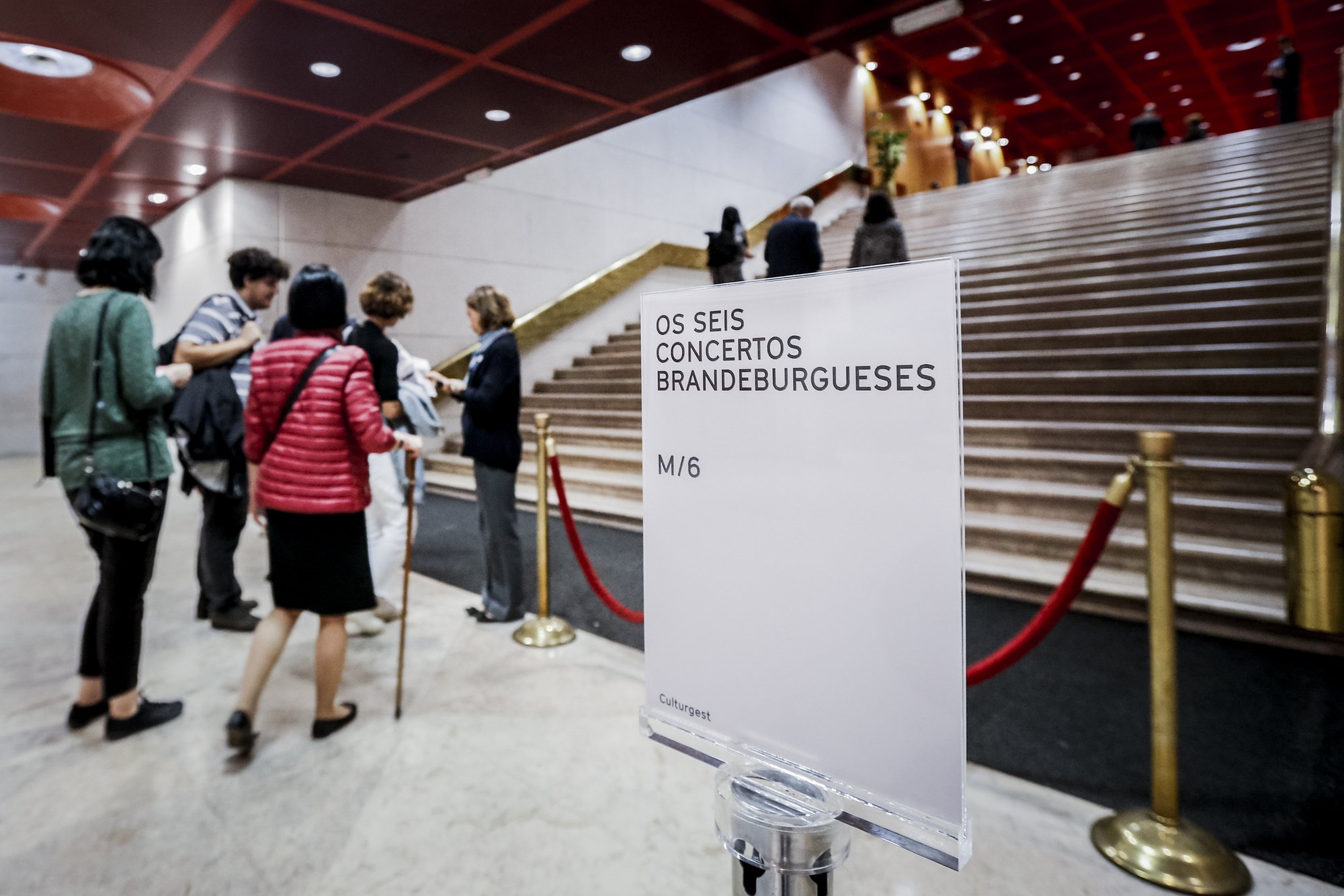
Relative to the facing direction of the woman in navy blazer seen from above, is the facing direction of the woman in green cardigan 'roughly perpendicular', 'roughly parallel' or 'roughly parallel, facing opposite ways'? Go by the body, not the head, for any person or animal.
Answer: roughly perpendicular

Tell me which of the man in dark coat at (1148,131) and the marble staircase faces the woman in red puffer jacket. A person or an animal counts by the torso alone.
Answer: the marble staircase

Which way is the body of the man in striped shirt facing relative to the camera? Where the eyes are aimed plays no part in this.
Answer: to the viewer's right

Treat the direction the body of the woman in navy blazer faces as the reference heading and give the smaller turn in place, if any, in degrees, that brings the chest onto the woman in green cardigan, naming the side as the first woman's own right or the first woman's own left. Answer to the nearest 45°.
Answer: approximately 45° to the first woman's own left

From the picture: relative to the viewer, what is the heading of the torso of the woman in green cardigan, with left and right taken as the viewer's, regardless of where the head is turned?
facing away from the viewer and to the right of the viewer

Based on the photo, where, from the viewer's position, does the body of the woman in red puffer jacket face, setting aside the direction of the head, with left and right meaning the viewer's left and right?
facing away from the viewer and to the right of the viewer

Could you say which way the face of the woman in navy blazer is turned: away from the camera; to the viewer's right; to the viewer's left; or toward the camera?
to the viewer's left

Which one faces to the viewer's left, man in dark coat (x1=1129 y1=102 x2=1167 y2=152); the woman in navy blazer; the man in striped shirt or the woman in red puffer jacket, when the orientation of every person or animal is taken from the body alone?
the woman in navy blazer

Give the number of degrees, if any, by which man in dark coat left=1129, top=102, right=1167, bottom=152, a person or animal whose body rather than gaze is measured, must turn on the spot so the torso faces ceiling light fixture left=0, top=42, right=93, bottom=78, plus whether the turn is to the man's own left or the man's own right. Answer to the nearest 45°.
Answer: approximately 135° to the man's own left

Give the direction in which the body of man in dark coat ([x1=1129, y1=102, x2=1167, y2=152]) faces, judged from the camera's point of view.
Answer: away from the camera

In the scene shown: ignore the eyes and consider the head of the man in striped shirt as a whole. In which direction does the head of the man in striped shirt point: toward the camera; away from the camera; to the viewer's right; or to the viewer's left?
to the viewer's right

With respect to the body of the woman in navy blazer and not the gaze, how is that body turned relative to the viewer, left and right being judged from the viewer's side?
facing to the left of the viewer

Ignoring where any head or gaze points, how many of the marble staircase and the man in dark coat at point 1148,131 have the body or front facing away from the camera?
1

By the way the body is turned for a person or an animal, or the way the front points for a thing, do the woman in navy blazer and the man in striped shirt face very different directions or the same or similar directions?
very different directions
